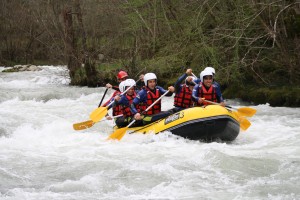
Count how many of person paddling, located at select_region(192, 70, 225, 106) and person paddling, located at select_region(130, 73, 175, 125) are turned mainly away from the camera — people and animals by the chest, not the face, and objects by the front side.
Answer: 0

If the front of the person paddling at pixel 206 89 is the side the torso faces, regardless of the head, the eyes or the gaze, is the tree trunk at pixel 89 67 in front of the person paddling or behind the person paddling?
behind

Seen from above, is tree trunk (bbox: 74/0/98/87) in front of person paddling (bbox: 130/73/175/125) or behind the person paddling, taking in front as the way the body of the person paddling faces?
behind

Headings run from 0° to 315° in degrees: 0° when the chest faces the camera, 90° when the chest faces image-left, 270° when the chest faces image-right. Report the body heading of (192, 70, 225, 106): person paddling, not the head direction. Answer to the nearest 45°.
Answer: approximately 0°
